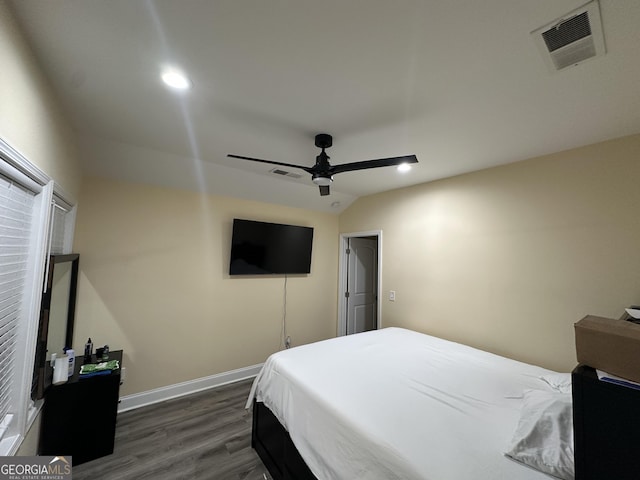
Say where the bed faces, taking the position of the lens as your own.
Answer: facing away from the viewer and to the left of the viewer

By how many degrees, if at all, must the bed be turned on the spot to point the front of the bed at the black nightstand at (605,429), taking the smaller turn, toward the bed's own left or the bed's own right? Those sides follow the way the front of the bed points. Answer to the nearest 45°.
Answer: approximately 180°

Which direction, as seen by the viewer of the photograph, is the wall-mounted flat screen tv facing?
facing the viewer and to the right of the viewer

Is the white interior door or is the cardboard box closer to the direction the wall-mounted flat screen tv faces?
the cardboard box

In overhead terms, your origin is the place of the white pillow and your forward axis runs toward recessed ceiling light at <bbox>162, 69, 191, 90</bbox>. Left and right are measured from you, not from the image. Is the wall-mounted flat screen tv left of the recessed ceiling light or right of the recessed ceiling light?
right

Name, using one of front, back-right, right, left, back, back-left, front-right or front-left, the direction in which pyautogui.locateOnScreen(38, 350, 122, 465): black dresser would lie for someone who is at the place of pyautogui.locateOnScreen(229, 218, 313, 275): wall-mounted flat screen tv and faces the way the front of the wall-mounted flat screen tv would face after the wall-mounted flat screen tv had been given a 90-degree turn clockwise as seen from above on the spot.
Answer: front

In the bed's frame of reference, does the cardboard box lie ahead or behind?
behind

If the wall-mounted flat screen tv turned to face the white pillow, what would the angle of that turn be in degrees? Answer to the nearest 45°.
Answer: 0° — it already faces it

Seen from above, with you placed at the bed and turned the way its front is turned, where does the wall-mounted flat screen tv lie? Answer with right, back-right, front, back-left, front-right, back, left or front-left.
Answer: front
